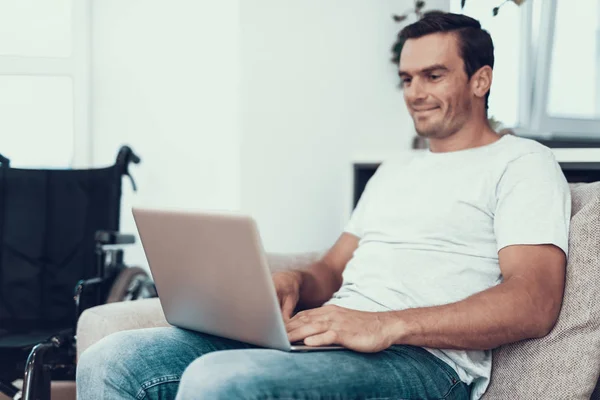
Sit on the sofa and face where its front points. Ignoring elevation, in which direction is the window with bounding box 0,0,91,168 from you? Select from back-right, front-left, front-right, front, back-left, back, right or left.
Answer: right

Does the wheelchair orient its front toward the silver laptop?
no

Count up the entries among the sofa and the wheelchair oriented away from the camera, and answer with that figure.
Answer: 0

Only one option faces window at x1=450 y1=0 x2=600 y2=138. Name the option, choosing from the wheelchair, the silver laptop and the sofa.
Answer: the silver laptop

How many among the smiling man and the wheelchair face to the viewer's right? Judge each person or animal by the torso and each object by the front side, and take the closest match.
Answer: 0

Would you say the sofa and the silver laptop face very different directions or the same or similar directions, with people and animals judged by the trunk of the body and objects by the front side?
very different directions

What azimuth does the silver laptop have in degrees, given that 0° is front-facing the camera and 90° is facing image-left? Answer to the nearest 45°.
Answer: approximately 225°

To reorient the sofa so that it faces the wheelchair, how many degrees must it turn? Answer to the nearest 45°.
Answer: approximately 90° to its right

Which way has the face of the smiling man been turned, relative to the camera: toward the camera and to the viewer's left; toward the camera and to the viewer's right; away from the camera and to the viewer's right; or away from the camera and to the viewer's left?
toward the camera and to the viewer's left

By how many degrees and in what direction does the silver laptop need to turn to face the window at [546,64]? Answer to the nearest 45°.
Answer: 0° — it already faces it

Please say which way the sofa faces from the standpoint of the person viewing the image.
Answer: facing the viewer and to the left of the viewer

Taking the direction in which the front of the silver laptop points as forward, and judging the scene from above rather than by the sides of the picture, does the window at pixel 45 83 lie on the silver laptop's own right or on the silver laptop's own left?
on the silver laptop's own left
